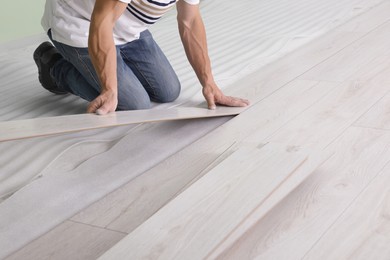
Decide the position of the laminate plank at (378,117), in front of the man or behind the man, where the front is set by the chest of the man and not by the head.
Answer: in front

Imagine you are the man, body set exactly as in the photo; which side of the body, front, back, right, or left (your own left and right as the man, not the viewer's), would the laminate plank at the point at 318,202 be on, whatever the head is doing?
front

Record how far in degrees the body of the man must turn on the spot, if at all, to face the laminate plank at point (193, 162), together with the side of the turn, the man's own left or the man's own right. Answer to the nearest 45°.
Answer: approximately 45° to the man's own right

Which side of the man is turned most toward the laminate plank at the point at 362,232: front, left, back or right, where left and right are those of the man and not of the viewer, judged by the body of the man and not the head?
front

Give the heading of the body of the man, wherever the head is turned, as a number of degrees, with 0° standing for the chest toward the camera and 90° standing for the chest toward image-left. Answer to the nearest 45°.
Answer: approximately 315°

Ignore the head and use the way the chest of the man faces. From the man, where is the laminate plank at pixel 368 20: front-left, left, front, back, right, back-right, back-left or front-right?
left
